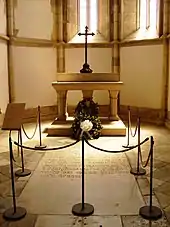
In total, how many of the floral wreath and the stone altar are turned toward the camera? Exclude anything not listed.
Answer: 2

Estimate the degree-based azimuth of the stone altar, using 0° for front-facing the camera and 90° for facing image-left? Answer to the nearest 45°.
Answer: approximately 0°

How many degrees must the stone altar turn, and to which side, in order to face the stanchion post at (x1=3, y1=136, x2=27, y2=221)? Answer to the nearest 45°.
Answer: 0° — it already faces it
